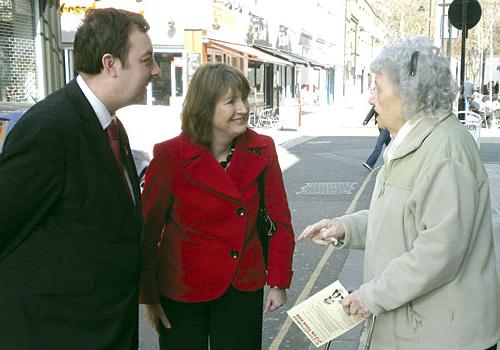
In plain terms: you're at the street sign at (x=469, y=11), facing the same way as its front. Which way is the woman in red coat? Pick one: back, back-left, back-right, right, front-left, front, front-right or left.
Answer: back

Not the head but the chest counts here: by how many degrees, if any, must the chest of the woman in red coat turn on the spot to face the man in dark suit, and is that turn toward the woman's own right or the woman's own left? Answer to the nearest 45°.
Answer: approximately 90° to the woman's own right

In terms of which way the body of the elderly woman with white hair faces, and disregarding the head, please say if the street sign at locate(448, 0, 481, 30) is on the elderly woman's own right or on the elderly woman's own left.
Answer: on the elderly woman's own right

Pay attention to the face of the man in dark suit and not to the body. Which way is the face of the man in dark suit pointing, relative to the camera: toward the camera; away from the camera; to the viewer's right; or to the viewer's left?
to the viewer's right

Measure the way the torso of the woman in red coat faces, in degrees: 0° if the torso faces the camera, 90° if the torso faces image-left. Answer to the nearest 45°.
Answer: approximately 315°

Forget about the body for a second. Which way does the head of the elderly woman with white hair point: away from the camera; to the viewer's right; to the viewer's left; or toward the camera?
to the viewer's left

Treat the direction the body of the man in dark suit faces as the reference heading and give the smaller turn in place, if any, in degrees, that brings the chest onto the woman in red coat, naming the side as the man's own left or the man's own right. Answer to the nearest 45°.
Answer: approximately 45° to the man's own left

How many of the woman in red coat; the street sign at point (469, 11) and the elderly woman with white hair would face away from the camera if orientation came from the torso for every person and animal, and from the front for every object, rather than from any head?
1

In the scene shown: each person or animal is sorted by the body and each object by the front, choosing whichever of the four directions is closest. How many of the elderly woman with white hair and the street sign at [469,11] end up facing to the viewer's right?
0

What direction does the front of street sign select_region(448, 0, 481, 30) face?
away from the camera

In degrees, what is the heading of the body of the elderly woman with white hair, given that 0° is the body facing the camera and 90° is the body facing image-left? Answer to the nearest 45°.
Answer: approximately 90°

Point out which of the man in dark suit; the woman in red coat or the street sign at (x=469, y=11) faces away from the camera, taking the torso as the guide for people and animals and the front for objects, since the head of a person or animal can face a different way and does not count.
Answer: the street sign

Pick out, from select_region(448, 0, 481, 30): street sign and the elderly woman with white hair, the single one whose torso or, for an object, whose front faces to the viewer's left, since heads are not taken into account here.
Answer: the elderly woman with white hair

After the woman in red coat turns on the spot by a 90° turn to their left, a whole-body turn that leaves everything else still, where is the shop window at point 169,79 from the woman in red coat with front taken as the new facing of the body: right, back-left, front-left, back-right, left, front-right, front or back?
front-left

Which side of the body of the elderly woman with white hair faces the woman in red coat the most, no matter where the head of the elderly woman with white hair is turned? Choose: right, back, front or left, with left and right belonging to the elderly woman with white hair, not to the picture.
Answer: front

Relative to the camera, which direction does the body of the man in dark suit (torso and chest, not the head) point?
to the viewer's right

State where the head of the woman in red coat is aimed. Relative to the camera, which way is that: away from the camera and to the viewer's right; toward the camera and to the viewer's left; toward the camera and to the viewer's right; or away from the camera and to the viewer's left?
toward the camera and to the viewer's right
